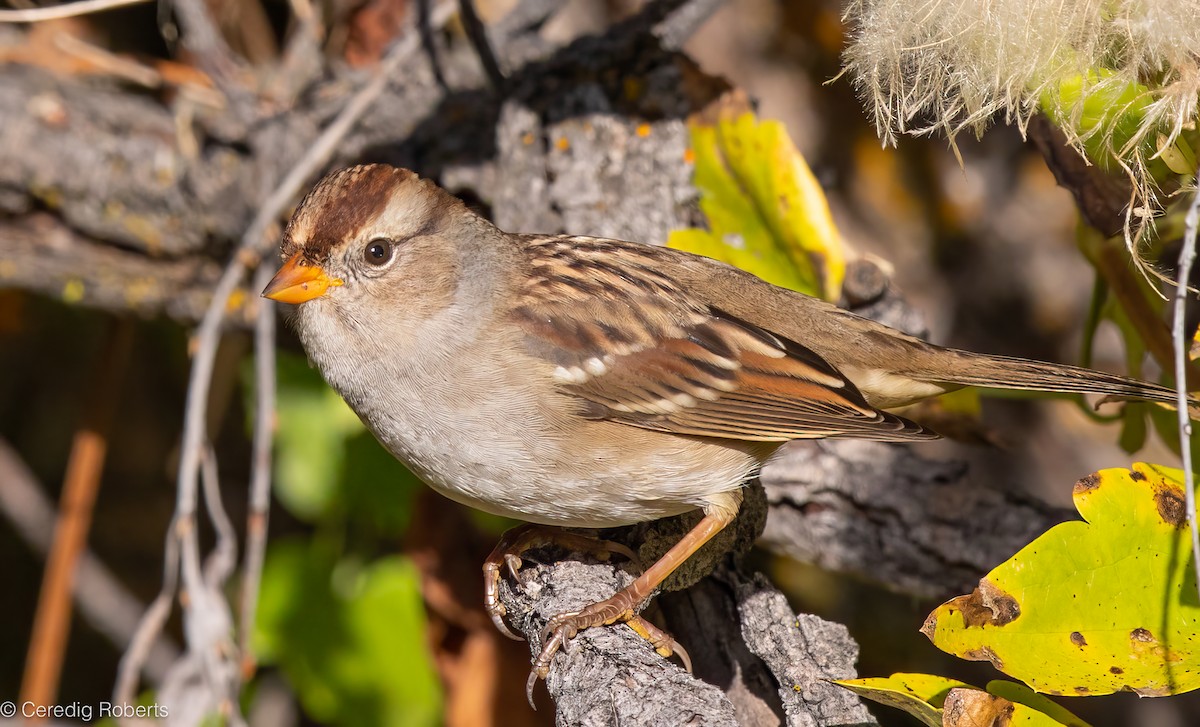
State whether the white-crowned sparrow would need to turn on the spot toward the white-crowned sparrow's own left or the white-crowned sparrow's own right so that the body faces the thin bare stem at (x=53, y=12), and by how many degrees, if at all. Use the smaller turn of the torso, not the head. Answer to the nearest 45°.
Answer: approximately 45° to the white-crowned sparrow's own right

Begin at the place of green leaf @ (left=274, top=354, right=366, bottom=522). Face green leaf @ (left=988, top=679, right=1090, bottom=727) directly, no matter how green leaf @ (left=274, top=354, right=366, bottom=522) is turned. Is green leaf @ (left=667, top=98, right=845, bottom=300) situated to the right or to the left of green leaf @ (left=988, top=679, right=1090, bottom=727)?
left

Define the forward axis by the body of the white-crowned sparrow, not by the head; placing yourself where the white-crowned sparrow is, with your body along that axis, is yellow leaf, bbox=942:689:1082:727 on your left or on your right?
on your left

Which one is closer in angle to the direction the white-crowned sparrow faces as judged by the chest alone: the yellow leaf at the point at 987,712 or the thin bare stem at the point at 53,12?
the thin bare stem

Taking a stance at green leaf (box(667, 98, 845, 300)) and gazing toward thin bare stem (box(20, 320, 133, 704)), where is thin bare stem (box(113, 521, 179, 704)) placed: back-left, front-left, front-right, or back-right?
front-left

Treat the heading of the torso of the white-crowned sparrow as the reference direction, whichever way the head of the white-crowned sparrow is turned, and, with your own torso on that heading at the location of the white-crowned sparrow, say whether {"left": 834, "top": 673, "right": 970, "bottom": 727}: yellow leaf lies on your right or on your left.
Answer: on your left

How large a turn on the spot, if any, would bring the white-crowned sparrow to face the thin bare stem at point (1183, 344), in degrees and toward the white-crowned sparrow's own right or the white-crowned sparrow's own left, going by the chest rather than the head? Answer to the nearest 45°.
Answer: approximately 135° to the white-crowned sparrow's own left

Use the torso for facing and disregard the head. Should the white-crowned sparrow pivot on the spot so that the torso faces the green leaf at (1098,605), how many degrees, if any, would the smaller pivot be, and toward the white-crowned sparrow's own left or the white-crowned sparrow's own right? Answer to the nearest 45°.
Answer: approximately 135° to the white-crowned sparrow's own left

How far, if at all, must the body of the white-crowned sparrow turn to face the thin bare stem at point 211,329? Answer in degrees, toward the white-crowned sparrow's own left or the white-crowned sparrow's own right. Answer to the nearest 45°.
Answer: approximately 45° to the white-crowned sparrow's own right

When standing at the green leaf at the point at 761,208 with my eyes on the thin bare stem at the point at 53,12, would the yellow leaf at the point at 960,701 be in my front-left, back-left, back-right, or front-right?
back-left

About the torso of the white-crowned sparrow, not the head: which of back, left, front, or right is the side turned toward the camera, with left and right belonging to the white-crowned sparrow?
left
